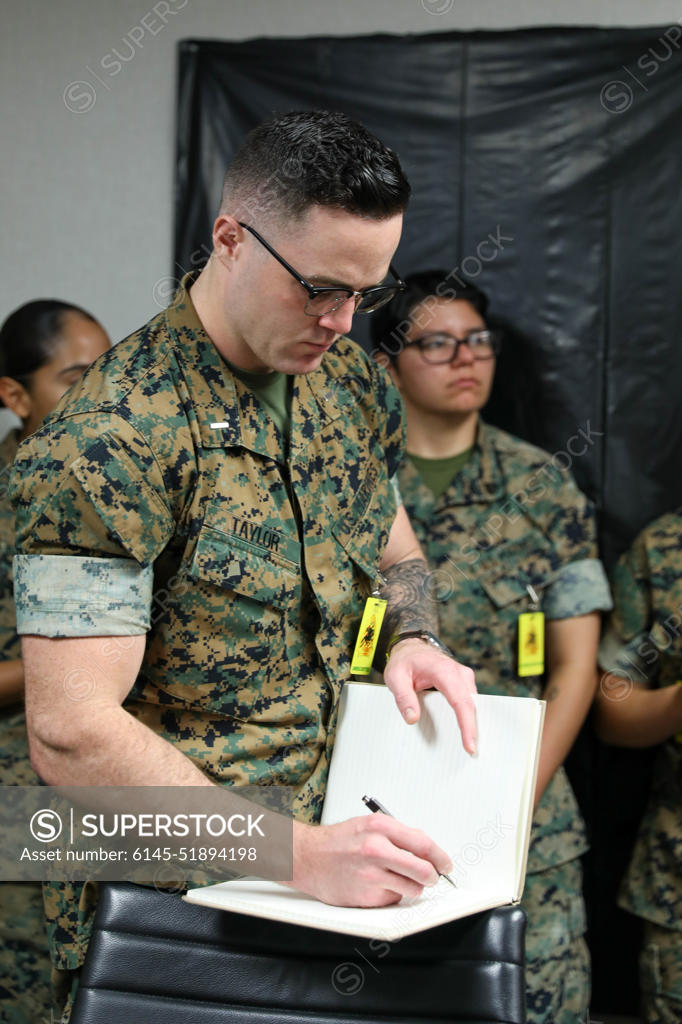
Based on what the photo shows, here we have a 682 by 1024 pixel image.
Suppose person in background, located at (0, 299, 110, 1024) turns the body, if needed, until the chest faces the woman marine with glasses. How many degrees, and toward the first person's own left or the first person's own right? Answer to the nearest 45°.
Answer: approximately 45° to the first person's own left

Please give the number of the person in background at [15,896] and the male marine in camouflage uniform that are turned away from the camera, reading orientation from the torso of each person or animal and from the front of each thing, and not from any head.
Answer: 0

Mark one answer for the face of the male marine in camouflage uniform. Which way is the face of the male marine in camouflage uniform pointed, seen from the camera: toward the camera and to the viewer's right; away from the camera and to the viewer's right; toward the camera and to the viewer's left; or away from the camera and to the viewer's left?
toward the camera and to the viewer's right

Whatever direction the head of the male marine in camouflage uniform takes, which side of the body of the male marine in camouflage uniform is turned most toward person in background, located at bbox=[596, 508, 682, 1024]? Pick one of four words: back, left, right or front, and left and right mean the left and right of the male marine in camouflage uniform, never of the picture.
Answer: left

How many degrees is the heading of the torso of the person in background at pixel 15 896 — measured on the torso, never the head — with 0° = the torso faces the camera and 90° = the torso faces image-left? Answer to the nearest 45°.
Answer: approximately 315°

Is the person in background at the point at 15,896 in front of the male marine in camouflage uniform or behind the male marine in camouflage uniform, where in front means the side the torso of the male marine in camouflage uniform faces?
behind

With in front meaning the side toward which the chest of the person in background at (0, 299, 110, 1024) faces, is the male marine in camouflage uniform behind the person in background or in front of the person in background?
in front

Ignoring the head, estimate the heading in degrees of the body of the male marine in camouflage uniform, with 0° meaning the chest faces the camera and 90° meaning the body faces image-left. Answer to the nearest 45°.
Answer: approximately 315°

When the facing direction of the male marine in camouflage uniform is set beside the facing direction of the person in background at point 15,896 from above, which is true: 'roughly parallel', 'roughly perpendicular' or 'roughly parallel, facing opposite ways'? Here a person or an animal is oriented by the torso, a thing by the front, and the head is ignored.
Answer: roughly parallel
